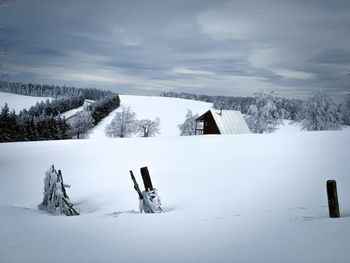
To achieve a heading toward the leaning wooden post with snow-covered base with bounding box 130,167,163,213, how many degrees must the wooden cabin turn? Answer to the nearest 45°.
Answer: approximately 45° to its left

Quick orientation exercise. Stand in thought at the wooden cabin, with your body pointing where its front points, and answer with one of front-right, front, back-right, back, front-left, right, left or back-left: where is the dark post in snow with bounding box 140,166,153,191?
front-left

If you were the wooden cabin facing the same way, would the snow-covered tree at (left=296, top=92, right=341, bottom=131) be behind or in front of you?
behind

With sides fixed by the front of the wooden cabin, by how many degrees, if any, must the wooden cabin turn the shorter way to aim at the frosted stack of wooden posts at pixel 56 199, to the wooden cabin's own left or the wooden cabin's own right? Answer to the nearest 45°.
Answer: approximately 45° to the wooden cabin's own left

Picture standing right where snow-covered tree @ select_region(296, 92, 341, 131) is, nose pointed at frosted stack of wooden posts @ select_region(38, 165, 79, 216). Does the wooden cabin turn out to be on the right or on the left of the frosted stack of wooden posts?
right

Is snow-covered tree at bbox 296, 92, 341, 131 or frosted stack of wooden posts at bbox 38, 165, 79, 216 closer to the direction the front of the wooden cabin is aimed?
the frosted stack of wooden posts

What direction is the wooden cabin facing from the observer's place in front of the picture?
facing the viewer and to the left of the viewer

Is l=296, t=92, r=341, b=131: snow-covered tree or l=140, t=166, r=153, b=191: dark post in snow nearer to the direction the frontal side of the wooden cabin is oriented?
the dark post in snow
